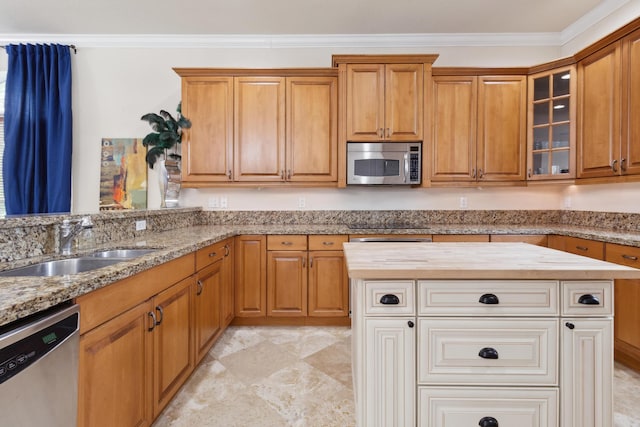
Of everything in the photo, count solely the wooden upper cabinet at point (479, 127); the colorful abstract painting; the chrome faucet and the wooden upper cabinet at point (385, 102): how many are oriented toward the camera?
3

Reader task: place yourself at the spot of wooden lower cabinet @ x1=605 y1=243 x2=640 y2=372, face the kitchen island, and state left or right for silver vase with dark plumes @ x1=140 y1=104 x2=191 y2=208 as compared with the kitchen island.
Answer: right

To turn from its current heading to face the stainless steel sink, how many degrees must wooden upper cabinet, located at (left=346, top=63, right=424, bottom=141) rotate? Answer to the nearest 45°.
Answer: approximately 45° to its right

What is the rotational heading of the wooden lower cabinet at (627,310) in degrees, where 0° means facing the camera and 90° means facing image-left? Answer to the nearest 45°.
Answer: approximately 45°

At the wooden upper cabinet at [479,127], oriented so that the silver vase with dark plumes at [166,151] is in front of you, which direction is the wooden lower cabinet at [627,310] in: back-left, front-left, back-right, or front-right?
back-left

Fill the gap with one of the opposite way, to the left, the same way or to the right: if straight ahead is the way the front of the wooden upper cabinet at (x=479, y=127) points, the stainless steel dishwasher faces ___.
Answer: to the left

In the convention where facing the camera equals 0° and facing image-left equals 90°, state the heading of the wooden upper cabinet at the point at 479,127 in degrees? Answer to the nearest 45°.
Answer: approximately 0°

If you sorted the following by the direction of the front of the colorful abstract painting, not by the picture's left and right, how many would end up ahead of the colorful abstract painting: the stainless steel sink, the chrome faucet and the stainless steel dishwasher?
3

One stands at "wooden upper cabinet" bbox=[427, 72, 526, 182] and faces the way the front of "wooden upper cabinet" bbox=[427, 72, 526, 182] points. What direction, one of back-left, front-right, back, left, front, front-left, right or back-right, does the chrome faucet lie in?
front-right

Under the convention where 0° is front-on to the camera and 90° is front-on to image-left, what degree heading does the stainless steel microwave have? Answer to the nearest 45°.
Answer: approximately 0°

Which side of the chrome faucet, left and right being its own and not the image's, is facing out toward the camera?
right

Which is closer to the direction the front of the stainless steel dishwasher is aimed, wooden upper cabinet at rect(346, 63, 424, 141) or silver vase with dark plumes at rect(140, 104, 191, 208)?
the wooden upper cabinet
